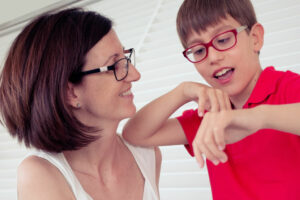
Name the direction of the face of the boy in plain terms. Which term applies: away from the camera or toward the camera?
toward the camera

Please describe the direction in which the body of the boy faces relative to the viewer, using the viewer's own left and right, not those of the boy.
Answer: facing the viewer and to the left of the viewer

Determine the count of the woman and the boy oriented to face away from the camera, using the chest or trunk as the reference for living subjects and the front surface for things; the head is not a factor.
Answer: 0

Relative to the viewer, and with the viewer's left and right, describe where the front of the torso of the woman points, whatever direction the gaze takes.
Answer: facing the viewer and to the right of the viewer
